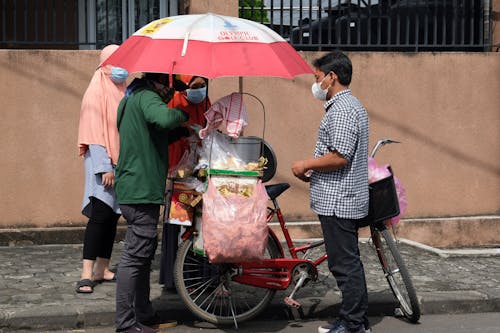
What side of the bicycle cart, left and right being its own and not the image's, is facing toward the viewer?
right

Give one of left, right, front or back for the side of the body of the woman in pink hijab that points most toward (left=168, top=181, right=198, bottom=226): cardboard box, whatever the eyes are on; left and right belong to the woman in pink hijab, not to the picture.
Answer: front

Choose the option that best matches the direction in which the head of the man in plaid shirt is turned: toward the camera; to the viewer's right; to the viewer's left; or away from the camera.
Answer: to the viewer's left

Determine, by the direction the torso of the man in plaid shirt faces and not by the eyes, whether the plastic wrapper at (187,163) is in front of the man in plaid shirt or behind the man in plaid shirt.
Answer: in front

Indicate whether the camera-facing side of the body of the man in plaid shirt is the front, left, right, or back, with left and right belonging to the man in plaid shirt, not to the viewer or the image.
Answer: left

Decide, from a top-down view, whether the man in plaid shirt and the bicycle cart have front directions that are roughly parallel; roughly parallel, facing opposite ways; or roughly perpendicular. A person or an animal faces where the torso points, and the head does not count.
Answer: roughly parallel, facing opposite ways

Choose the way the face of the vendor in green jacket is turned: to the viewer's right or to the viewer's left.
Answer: to the viewer's right

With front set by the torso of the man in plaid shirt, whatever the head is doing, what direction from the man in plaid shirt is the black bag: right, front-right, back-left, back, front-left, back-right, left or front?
back-right

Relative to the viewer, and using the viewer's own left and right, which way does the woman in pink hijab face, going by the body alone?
facing the viewer and to the right of the viewer

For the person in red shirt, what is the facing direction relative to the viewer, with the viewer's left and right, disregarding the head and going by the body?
facing the viewer

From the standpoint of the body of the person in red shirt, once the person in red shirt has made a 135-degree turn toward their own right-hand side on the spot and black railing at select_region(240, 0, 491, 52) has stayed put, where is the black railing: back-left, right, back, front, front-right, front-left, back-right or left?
right

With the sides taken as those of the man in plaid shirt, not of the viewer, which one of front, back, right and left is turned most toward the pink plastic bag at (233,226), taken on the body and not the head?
front

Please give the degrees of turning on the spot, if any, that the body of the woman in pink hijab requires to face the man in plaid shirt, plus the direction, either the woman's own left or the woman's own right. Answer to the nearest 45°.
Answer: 0° — they already face them
